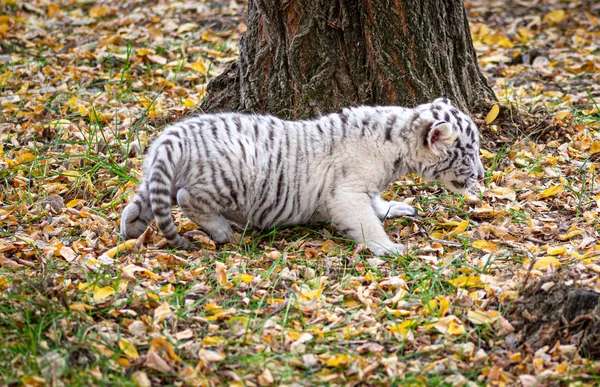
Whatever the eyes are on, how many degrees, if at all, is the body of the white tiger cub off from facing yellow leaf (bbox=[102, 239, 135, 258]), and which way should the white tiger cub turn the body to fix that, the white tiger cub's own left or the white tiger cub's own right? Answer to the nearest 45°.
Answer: approximately 135° to the white tiger cub's own right

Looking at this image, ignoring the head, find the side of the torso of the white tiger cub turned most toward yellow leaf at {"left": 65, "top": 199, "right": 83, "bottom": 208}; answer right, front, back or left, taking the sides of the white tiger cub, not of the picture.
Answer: back

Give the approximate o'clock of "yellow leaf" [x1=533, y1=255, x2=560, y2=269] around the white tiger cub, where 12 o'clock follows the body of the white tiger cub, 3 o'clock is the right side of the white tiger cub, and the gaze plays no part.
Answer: The yellow leaf is roughly at 1 o'clock from the white tiger cub.

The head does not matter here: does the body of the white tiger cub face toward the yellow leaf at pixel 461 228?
yes

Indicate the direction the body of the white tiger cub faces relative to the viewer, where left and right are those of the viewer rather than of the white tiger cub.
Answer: facing to the right of the viewer

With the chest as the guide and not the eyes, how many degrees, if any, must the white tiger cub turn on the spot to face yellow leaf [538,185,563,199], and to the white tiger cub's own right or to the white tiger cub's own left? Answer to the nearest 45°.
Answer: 0° — it already faces it

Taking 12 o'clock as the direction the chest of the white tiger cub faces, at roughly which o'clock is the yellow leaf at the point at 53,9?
The yellow leaf is roughly at 8 o'clock from the white tiger cub.

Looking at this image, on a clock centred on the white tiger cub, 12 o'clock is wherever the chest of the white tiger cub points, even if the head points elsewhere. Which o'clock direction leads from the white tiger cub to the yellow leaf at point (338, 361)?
The yellow leaf is roughly at 3 o'clock from the white tiger cub.

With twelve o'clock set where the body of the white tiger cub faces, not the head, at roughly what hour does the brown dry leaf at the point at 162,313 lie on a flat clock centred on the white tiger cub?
The brown dry leaf is roughly at 4 o'clock from the white tiger cub.

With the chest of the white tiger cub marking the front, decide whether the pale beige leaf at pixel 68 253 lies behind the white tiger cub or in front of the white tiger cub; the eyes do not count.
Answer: behind

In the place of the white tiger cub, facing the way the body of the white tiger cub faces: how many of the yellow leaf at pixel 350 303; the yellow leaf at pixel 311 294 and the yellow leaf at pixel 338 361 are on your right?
3

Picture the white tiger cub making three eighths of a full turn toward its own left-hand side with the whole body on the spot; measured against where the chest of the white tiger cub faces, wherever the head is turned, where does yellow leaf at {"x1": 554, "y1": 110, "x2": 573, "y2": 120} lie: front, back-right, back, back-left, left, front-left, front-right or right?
right

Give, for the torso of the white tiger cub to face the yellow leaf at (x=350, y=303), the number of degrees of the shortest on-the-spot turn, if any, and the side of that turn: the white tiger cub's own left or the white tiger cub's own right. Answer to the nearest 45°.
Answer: approximately 90° to the white tiger cub's own right

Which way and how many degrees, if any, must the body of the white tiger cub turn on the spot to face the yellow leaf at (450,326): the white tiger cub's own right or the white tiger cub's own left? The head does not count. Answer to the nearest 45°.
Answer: approximately 45° to the white tiger cub's own right

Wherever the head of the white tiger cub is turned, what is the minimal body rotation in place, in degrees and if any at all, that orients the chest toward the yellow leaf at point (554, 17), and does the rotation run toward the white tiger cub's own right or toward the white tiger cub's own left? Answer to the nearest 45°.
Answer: approximately 45° to the white tiger cub's own left

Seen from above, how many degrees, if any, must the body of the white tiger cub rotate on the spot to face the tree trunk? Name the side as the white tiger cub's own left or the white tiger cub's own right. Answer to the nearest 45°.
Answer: approximately 90° to the white tiger cub's own left
